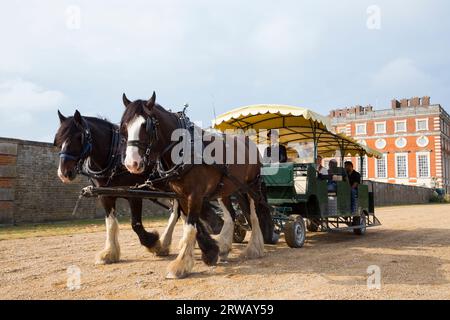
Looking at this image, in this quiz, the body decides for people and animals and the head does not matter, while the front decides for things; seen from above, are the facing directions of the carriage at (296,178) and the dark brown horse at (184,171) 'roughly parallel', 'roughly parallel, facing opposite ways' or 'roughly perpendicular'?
roughly parallel

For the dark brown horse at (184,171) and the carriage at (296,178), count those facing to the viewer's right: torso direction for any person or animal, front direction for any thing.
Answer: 0

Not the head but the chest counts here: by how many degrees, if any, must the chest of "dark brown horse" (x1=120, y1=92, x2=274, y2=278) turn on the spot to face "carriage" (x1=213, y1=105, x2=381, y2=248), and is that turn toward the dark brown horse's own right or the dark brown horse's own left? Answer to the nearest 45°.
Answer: approximately 180°

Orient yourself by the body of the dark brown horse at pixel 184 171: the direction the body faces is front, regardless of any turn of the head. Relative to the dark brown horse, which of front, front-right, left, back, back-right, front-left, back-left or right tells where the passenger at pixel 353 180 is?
back

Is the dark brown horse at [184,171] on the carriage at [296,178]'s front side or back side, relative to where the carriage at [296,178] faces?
on the front side

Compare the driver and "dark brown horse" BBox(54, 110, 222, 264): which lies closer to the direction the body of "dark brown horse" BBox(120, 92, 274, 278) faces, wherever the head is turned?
the dark brown horse

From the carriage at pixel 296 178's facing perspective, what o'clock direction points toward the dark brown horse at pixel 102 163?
The dark brown horse is roughly at 12 o'clock from the carriage.

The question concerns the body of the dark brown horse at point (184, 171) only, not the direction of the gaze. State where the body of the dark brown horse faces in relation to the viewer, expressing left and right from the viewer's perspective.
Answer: facing the viewer and to the left of the viewer

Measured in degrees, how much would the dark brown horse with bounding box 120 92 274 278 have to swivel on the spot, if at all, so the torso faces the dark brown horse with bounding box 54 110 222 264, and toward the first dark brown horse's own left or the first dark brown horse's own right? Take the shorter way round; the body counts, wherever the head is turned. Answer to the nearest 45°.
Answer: approximately 90° to the first dark brown horse's own right
